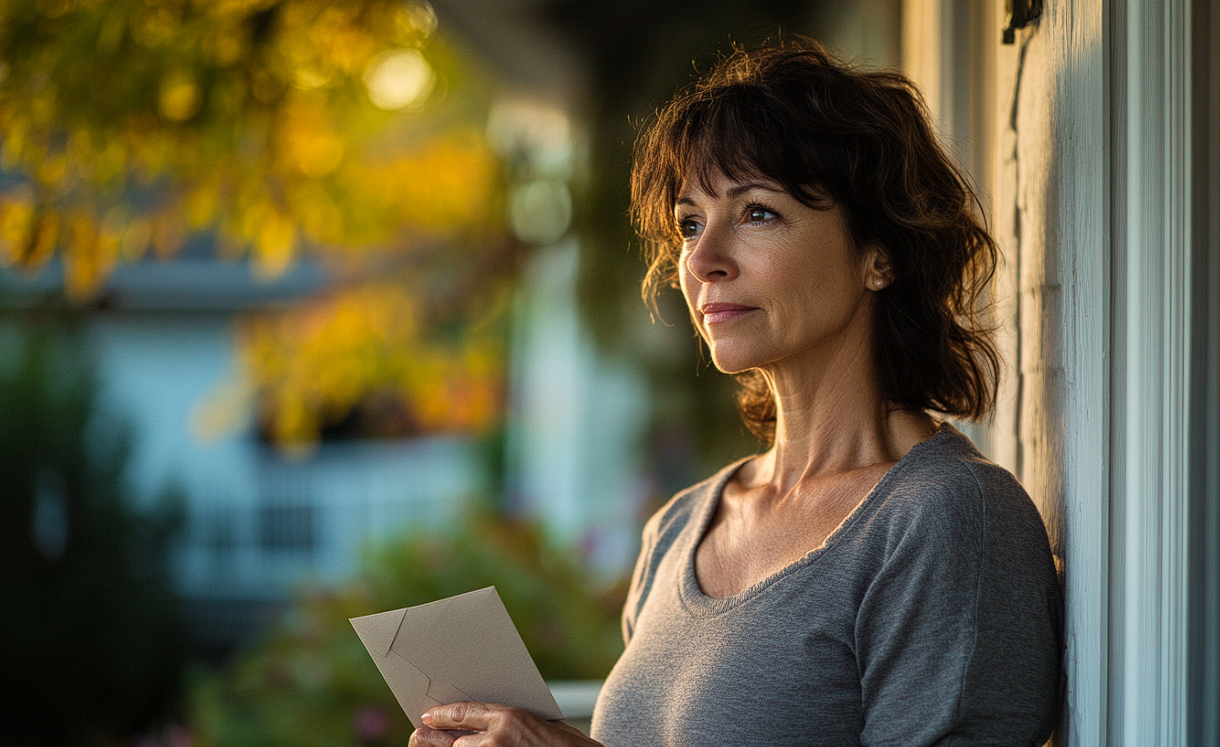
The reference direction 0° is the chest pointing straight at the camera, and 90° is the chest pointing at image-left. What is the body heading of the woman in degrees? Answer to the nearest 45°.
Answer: approximately 45°

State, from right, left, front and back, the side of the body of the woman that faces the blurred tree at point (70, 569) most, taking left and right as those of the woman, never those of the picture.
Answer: right

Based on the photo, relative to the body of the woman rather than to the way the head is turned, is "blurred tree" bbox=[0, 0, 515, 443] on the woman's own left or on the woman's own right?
on the woman's own right
